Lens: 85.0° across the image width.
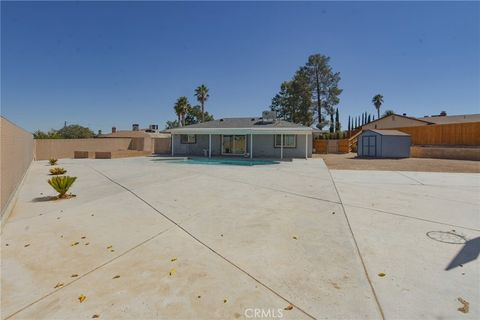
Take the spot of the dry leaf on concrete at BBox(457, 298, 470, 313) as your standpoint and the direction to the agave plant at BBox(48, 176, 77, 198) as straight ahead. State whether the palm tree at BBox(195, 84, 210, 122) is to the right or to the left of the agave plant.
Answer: right

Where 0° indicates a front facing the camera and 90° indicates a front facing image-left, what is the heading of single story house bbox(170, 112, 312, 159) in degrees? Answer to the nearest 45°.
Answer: approximately 180°

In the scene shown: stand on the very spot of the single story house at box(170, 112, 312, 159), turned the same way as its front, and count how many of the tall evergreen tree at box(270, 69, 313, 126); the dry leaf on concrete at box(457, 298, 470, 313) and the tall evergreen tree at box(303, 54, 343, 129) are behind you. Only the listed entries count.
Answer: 1

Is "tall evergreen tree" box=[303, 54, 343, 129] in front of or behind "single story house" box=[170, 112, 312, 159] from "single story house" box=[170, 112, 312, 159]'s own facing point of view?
in front

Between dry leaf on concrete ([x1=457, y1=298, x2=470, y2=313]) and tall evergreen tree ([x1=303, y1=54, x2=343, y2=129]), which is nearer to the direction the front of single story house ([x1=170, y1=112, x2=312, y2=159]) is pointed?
the tall evergreen tree

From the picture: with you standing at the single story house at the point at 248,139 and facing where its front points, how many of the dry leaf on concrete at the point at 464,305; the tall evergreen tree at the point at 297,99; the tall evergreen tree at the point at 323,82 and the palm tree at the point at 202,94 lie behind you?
1

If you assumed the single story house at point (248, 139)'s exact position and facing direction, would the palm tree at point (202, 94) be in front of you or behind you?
in front
